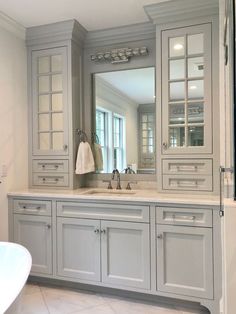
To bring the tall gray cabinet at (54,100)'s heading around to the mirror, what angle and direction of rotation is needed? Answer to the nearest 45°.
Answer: approximately 135° to its left

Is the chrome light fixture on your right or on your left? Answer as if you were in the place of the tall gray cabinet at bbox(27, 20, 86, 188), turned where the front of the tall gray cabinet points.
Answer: on your left

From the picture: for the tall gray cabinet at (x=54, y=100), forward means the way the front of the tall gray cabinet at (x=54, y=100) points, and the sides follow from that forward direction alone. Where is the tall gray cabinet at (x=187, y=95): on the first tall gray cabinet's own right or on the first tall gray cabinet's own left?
on the first tall gray cabinet's own left

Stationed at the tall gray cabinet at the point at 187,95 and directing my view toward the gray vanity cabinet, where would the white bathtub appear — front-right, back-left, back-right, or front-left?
front-left
